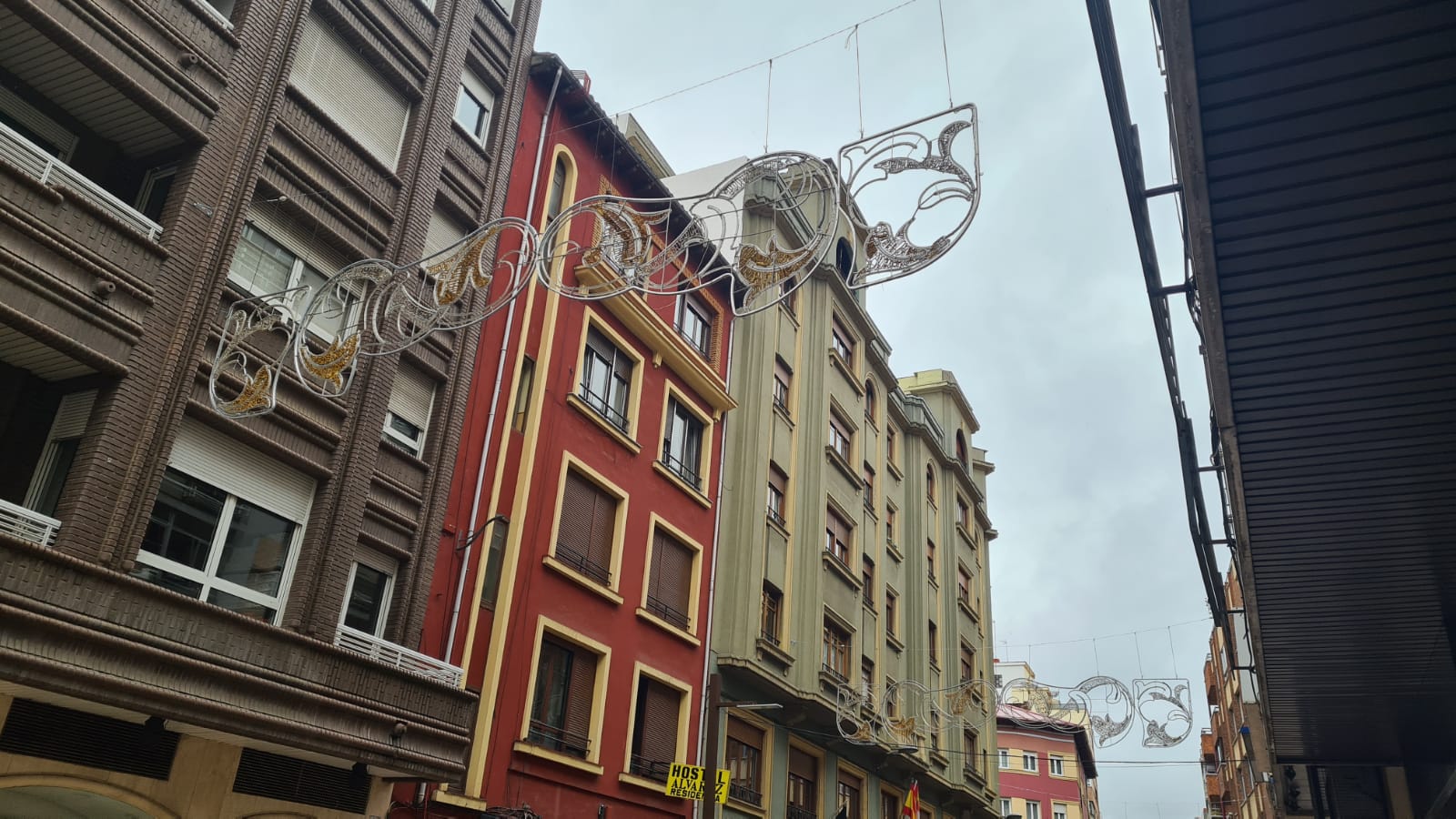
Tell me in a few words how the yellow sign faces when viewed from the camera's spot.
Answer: facing the viewer

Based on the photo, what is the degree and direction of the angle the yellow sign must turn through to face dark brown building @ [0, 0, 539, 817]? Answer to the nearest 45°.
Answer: approximately 45° to its right

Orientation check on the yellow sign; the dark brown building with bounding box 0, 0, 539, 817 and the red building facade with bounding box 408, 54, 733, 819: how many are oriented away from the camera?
0

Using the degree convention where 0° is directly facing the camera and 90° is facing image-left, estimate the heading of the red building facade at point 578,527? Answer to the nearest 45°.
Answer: approximately 315°

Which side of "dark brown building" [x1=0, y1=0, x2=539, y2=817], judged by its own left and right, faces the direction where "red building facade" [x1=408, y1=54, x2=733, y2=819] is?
left

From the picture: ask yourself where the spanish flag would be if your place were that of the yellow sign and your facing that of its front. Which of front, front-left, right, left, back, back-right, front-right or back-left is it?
back-left

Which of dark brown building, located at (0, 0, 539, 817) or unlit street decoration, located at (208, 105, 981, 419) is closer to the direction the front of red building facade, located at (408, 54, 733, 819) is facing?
the unlit street decoration

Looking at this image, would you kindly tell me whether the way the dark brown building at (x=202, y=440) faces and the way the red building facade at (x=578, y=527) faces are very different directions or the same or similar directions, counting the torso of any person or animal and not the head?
same or similar directions

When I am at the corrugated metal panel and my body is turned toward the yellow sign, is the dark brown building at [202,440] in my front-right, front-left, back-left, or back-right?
front-left

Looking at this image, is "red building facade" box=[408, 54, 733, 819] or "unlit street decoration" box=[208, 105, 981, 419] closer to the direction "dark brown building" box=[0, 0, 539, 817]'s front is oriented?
the unlit street decoration

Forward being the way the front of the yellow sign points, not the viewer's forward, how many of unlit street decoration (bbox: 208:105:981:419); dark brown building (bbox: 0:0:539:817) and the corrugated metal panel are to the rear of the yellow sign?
0

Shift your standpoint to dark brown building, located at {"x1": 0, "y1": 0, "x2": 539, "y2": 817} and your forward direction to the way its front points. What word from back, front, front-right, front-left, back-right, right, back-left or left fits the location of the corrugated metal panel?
front

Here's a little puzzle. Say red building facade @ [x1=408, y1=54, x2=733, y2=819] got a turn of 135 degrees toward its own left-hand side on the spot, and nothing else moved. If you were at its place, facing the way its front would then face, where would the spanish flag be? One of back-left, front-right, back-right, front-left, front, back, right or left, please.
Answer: front-right

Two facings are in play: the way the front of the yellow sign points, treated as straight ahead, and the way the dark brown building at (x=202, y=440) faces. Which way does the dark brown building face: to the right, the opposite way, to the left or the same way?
to the left

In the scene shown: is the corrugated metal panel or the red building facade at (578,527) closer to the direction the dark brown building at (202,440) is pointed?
the corrugated metal panel

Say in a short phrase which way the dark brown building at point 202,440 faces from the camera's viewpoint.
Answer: facing the viewer and to the right of the viewer

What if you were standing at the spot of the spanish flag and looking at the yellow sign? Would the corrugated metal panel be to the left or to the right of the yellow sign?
left

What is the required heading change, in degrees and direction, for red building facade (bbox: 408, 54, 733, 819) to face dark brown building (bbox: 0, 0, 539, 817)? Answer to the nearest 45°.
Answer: approximately 90° to its right
